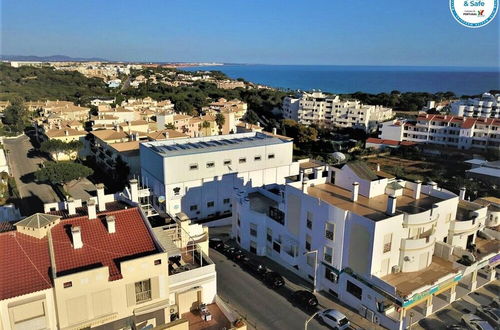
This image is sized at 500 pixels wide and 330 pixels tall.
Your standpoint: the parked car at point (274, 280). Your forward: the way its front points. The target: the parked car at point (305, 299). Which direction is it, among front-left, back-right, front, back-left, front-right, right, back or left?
back

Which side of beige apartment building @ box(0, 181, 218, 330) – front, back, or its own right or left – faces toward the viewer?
front

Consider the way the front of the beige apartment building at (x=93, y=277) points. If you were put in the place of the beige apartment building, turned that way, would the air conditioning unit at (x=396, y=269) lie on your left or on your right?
on your left
